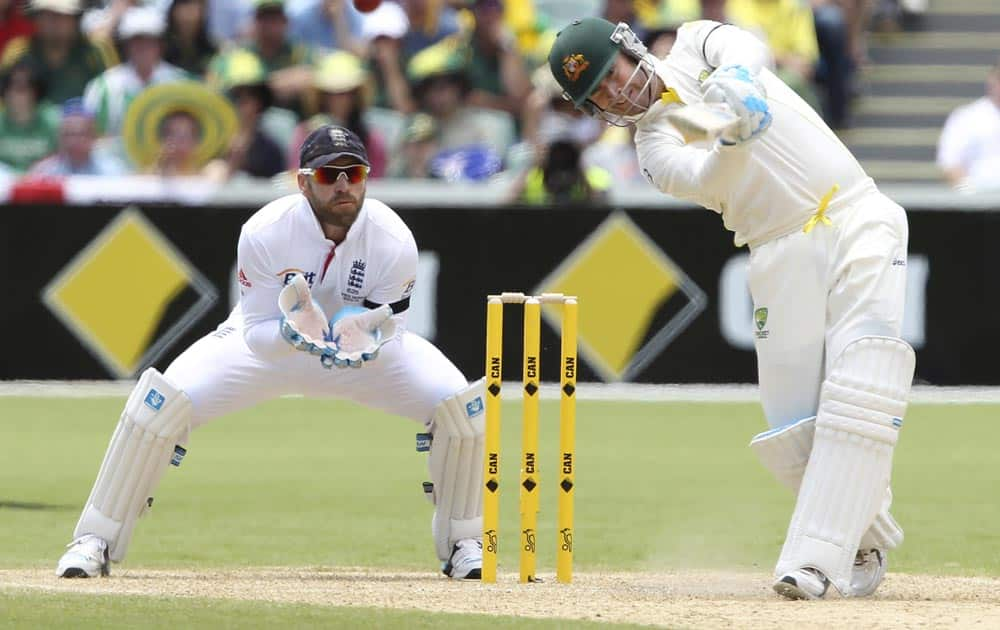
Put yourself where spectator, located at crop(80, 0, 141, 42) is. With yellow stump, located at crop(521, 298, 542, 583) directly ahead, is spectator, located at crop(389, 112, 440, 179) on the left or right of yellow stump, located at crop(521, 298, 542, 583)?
left

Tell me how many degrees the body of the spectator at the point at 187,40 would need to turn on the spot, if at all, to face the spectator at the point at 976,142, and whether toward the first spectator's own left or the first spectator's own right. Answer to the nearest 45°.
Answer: approximately 90° to the first spectator's own left

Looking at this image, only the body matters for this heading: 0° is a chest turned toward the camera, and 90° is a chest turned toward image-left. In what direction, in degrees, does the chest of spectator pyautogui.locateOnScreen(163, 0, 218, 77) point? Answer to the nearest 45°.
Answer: approximately 0°

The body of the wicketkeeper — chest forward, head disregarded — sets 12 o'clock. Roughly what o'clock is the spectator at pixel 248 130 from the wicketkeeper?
The spectator is roughly at 6 o'clock from the wicketkeeper.

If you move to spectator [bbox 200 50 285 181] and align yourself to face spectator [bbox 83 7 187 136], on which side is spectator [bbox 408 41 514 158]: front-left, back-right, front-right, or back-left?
back-right

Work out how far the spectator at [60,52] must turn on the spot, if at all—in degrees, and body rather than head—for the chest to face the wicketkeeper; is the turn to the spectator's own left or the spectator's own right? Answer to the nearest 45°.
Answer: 0° — they already face them

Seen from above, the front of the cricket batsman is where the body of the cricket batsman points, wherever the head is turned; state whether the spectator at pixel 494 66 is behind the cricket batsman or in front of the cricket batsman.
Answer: behind

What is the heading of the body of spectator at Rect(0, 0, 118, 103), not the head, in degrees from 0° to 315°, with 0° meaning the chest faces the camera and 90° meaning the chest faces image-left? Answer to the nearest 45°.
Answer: approximately 0°
